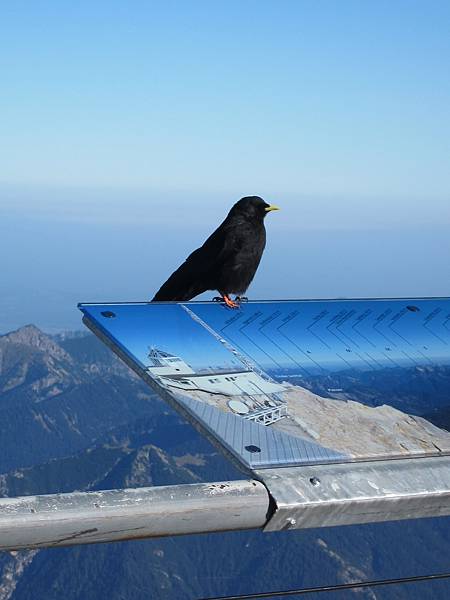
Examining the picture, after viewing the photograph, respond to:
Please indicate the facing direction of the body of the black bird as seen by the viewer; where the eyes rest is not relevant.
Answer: to the viewer's right
